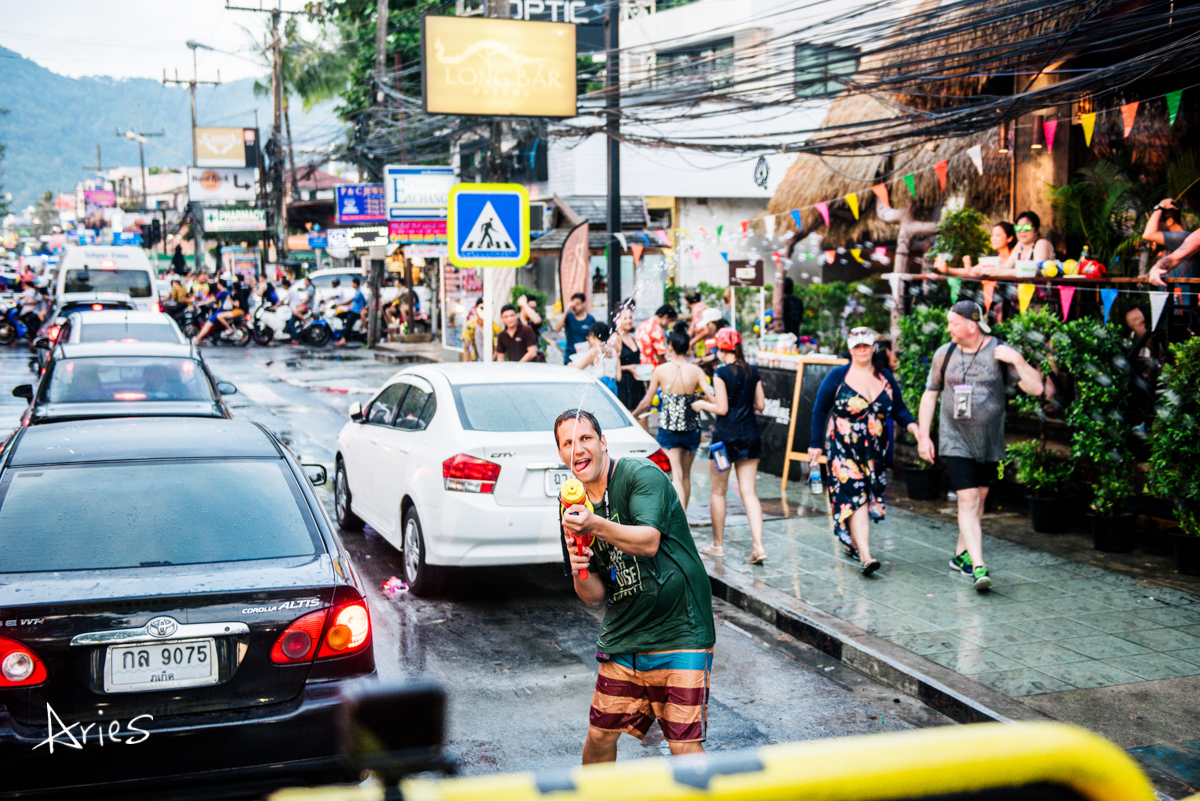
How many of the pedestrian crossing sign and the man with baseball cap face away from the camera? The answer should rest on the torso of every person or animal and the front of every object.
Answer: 0

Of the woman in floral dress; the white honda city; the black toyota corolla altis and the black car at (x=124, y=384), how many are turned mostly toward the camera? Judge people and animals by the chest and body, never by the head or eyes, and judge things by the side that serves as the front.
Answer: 1

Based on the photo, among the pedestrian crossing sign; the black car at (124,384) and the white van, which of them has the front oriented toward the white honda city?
the pedestrian crossing sign

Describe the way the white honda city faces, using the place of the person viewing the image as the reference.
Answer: facing away from the viewer and to the left of the viewer

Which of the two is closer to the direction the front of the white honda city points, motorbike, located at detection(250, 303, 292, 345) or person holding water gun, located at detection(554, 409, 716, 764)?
the motorbike

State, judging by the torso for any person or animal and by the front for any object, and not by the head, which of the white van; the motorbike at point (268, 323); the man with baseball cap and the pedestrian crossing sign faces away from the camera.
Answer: the white van

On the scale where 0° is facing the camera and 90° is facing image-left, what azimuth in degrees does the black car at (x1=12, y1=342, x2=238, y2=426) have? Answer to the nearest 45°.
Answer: approximately 180°

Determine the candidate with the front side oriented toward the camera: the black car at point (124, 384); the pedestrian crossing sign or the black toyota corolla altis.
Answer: the pedestrian crossing sign

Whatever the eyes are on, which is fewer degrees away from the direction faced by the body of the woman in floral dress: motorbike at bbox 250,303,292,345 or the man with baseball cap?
the man with baseball cap

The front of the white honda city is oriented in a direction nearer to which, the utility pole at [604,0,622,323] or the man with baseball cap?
the utility pole

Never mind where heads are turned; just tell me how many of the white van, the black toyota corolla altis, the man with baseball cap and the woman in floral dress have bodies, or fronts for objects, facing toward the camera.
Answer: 2

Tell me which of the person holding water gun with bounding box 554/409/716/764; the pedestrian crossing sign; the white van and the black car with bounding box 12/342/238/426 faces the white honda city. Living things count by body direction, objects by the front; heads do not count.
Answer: the pedestrian crossing sign

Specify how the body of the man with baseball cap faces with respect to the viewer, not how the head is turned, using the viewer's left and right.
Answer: facing the viewer

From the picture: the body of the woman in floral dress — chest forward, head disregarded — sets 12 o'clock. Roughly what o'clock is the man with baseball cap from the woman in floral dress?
The man with baseball cap is roughly at 10 o'clock from the woman in floral dress.

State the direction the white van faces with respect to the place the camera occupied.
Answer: facing away from the viewer

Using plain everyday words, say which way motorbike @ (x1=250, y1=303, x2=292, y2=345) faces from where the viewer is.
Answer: facing the viewer and to the left of the viewer
